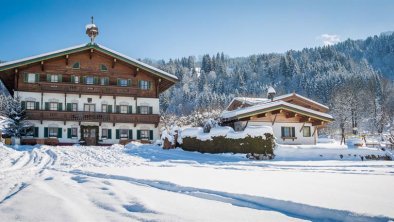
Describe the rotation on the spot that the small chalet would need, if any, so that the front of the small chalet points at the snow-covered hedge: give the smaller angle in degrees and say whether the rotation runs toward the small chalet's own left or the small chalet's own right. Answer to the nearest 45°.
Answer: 0° — it already faces it

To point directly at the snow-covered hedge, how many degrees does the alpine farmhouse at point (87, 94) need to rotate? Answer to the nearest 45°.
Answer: approximately 45° to its left

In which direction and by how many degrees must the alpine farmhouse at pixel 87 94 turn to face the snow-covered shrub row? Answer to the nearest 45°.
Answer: approximately 45° to its left

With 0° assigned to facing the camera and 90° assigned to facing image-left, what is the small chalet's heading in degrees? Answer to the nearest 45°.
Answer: approximately 0°
